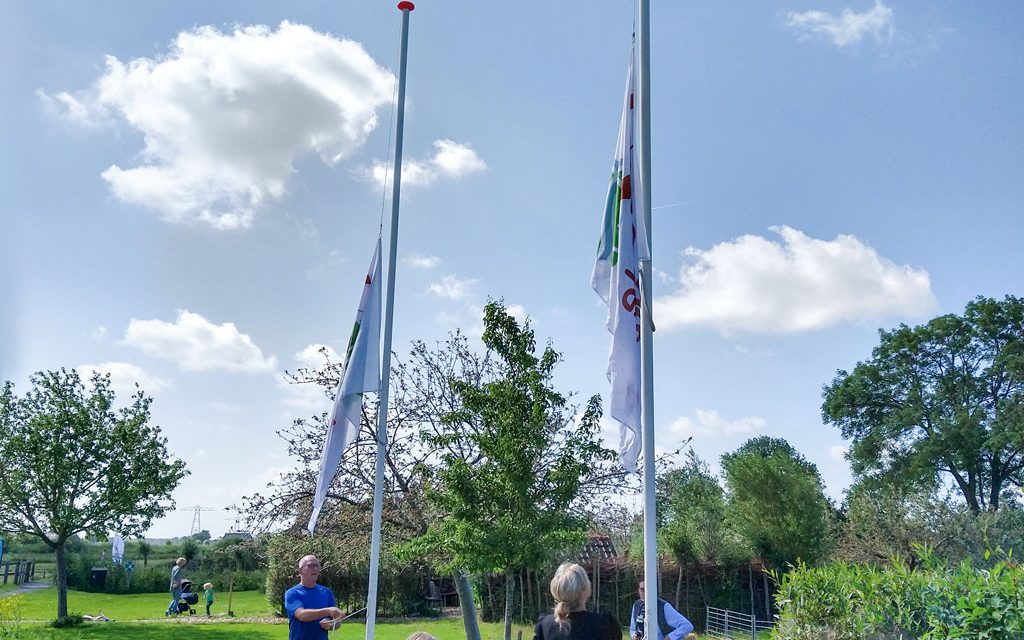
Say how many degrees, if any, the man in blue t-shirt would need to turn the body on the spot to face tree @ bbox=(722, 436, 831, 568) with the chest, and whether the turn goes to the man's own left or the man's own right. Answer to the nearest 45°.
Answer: approximately 90° to the man's own left

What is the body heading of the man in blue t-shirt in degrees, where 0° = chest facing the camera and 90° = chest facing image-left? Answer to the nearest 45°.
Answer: approximately 315°

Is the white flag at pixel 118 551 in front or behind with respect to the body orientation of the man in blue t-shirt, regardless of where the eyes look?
behind

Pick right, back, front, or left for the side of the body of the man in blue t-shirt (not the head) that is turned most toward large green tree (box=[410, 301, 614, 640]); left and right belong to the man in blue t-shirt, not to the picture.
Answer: left

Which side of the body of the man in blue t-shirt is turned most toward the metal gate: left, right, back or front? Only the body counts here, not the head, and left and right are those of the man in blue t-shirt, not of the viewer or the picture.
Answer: left

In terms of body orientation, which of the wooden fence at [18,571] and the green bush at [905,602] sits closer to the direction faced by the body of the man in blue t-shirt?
the green bush

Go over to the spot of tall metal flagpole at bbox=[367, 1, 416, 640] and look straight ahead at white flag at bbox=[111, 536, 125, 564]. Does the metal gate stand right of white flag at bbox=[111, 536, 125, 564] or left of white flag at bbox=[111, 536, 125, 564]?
right

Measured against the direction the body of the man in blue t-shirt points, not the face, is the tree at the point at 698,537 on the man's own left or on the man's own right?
on the man's own left

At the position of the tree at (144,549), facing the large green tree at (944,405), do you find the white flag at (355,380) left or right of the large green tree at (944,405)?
right

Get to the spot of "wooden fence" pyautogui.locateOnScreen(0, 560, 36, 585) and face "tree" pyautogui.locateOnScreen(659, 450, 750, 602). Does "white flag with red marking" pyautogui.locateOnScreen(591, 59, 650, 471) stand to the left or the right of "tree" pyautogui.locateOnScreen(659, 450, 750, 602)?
right
